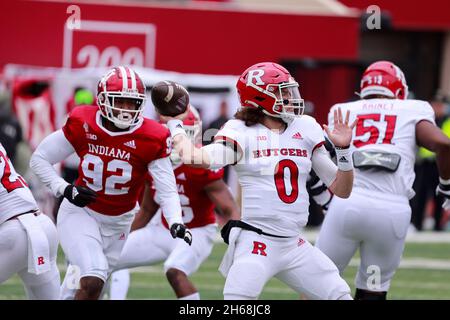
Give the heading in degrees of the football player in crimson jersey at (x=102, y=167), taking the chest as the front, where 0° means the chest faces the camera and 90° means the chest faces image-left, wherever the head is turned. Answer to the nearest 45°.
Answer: approximately 0°

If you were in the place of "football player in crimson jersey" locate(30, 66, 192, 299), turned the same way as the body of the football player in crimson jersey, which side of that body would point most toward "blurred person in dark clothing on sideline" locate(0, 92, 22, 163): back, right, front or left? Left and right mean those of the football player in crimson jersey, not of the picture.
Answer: back

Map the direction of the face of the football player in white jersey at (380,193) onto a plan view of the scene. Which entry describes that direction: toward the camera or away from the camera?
away from the camera

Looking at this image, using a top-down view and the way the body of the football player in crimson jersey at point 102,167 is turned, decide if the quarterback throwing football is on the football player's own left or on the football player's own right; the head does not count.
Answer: on the football player's own left

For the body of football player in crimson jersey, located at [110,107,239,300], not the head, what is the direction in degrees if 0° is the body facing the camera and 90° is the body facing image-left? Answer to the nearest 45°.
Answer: approximately 45°

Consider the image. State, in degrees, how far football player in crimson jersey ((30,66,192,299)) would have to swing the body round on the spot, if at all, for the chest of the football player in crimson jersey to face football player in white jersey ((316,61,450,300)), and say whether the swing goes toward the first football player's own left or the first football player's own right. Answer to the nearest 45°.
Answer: approximately 90° to the first football player's own left

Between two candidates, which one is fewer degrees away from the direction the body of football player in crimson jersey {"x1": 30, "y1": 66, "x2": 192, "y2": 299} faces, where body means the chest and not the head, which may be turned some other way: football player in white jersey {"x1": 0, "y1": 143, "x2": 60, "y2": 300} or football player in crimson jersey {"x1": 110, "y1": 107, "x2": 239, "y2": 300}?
the football player in white jersey

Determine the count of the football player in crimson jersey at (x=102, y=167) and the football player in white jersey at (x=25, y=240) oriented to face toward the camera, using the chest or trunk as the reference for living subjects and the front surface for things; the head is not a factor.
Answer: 1

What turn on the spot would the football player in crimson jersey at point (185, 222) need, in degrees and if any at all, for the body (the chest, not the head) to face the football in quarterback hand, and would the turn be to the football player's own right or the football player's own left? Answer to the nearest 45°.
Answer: approximately 45° to the football player's own left
